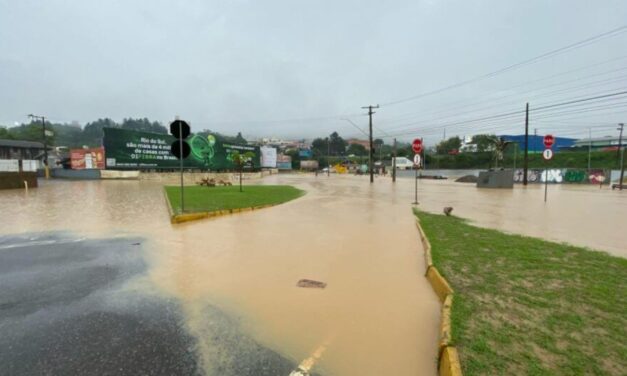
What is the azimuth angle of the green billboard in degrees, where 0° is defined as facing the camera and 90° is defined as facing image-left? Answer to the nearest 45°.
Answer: approximately 315°

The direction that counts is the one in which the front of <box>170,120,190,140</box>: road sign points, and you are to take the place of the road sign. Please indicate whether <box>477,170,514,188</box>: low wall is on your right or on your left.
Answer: on your right

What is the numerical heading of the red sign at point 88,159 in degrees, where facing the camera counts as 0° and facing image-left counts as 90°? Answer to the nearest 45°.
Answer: approximately 0°

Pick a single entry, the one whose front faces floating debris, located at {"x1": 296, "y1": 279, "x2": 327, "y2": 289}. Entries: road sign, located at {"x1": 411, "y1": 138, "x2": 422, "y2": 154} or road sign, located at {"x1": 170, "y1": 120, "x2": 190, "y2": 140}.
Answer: road sign, located at {"x1": 411, "y1": 138, "x2": 422, "y2": 154}

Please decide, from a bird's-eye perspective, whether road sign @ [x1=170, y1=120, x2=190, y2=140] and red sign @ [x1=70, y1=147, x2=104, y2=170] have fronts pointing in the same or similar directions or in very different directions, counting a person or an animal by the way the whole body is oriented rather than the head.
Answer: very different directions

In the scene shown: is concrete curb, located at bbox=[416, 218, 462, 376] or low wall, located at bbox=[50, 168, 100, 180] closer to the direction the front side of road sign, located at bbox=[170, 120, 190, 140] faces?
the low wall

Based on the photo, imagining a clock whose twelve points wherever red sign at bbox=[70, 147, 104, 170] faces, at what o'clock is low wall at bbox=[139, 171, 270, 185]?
The low wall is roughly at 10 o'clock from the red sign.

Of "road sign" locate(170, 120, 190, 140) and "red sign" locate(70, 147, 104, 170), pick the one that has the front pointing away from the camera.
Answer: the road sign

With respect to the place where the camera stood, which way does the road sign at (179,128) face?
facing away from the viewer

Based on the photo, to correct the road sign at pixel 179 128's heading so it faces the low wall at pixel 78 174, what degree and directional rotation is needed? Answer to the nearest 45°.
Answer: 0° — it already faces it

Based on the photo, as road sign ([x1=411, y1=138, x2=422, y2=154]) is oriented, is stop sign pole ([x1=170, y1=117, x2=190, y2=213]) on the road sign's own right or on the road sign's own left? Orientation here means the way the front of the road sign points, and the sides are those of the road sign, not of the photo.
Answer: on the road sign's own right

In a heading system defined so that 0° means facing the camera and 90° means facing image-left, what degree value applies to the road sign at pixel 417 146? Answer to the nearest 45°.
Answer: approximately 0°
